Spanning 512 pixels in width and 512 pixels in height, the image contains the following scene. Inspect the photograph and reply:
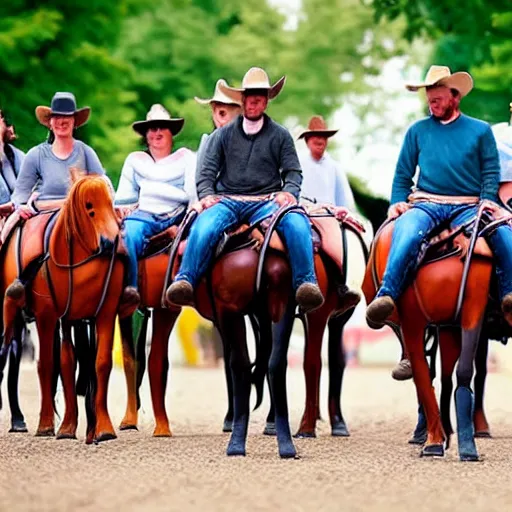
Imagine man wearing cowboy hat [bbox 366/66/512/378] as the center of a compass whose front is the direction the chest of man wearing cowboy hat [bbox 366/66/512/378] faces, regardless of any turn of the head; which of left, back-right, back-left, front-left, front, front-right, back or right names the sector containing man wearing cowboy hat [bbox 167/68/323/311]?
right

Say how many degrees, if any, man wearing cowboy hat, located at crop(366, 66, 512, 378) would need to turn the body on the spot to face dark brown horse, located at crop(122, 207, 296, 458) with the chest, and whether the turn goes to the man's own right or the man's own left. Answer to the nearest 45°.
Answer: approximately 90° to the man's own right

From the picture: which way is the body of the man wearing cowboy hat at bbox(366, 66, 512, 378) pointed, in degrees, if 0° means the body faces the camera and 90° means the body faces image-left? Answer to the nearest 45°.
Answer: approximately 0°

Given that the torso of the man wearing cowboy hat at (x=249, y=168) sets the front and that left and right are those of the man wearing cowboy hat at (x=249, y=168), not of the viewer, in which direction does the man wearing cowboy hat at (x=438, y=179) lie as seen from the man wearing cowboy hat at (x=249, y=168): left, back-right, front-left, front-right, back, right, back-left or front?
left

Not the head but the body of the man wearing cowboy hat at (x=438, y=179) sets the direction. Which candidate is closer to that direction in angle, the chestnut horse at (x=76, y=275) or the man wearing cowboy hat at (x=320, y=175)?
the chestnut horse

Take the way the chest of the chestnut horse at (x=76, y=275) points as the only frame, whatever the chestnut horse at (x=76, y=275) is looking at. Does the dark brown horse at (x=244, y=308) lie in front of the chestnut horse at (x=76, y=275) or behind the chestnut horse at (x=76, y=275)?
in front

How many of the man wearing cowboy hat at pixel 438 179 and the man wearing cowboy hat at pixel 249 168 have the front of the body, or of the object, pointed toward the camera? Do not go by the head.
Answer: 2

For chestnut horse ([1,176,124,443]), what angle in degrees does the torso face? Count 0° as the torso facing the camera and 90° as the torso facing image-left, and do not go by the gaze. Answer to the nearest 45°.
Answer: approximately 315°
